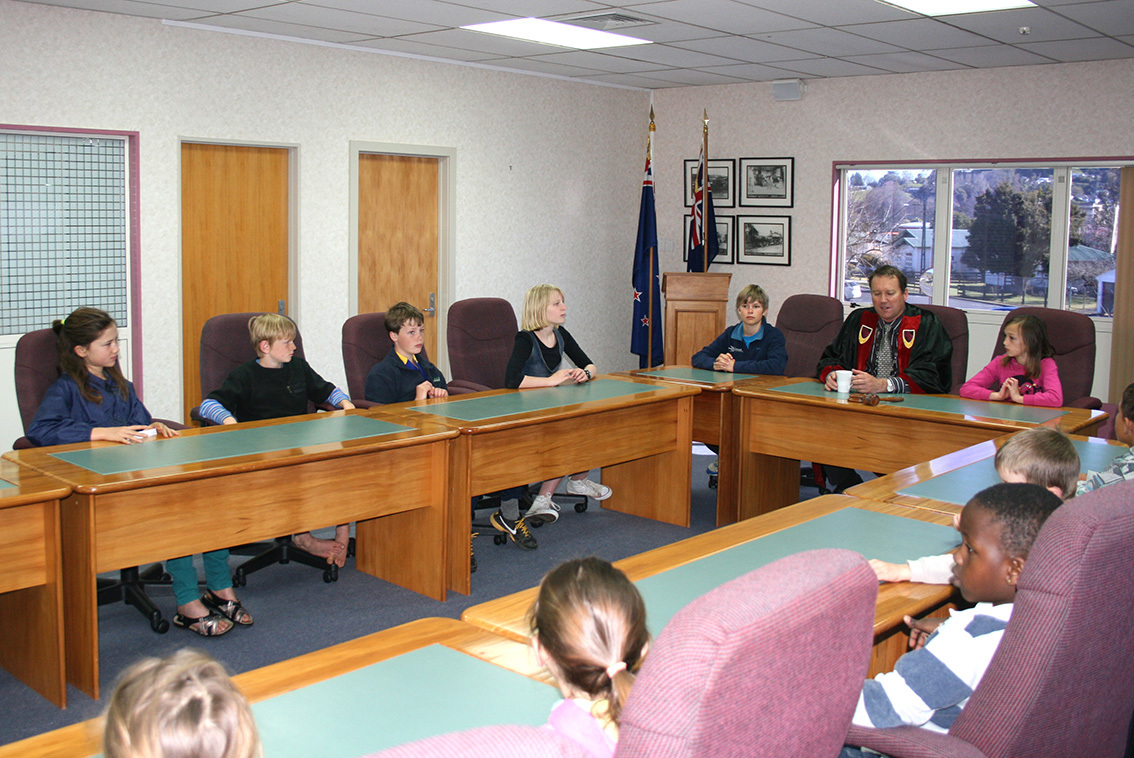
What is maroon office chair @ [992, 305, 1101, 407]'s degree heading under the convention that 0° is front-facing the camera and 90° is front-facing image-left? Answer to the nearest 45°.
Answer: approximately 45°

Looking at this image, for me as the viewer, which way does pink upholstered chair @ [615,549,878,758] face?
facing away from the viewer and to the left of the viewer

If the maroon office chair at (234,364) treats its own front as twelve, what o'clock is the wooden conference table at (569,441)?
The wooden conference table is roughly at 11 o'clock from the maroon office chair.

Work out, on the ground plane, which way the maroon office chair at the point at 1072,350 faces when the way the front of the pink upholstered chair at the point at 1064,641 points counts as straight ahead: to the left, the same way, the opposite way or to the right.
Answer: to the left

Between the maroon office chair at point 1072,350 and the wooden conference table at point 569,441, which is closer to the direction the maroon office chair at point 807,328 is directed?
the wooden conference table

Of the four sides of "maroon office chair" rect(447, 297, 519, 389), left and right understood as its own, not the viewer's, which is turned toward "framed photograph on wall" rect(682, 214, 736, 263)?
left

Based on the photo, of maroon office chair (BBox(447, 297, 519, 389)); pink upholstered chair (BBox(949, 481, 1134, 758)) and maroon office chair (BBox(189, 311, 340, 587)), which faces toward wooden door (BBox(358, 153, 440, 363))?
the pink upholstered chair
